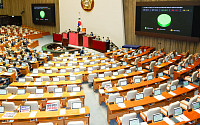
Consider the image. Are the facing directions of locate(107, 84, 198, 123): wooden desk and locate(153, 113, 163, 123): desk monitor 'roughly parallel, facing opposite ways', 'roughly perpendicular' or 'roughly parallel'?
roughly parallel

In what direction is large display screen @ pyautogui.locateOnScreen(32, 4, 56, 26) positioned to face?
toward the camera

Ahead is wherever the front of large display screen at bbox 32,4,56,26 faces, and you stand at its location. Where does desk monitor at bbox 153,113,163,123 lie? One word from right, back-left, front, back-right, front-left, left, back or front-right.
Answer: front

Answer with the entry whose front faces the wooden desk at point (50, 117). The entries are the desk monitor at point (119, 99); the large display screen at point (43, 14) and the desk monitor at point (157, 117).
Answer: the large display screen

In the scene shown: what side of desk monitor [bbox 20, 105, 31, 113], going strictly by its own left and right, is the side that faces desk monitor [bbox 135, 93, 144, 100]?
left

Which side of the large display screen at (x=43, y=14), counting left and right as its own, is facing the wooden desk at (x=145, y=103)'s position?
front

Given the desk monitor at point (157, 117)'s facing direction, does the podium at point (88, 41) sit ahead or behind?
behind

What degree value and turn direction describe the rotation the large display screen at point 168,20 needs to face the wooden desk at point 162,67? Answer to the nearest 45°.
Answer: approximately 45° to its left

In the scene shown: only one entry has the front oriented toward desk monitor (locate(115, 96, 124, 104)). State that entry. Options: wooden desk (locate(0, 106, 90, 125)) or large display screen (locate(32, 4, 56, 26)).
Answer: the large display screen
